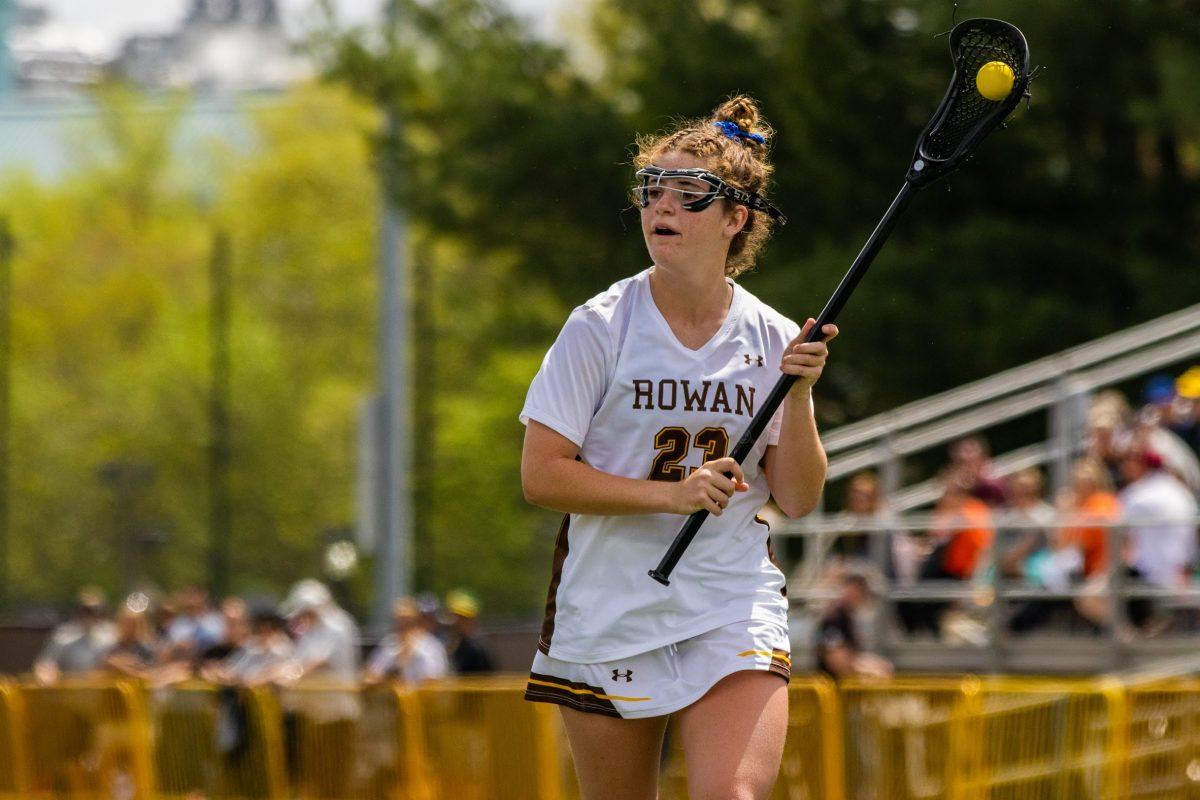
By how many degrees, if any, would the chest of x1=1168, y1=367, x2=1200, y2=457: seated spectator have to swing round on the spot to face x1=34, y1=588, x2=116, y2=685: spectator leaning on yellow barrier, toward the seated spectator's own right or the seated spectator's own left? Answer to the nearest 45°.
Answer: approximately 45° to the seated spectator's own right

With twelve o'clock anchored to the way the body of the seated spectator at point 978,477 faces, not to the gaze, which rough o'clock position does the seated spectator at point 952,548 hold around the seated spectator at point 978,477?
the seated spectator at point 952,548 is roughly at 11 o'clock from the seated spectator at point 978,477.

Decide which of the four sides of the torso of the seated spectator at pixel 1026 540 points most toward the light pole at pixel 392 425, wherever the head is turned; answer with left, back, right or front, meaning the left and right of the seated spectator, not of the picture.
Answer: right

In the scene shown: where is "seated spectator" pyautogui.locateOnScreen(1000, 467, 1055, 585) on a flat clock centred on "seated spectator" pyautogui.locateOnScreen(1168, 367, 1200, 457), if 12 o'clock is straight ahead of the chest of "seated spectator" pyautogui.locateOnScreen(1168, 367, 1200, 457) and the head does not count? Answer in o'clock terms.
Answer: "seated spectator" pyautogui.locateOnScreen(1000, 467, 1055, 585) is roughly at 1 o'clock from "seated spectator" pyautogui.locateOnScreen(1168, 367, 1200, 457).

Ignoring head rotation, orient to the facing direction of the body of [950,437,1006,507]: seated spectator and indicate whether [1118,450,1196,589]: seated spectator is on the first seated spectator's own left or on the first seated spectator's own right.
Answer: on the first seated spectator's own left

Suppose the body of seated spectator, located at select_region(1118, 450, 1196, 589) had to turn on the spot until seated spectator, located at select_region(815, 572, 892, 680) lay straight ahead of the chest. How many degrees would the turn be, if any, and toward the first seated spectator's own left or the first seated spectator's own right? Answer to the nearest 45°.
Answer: approximately 45° to the first seated spectator's own right

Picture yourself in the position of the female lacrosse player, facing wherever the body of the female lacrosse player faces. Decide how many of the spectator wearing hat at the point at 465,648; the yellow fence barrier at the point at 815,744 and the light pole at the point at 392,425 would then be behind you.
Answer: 3

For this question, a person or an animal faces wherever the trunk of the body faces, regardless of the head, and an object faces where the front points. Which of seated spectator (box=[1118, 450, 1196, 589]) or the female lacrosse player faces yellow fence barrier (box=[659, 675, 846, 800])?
the seated spectator

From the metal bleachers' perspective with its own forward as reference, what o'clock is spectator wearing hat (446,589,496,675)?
The spectator wearing hat is roughly at 1 o'clock from the metal bleachers.

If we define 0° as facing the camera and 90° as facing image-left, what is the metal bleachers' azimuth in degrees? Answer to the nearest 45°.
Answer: approximately 45°
